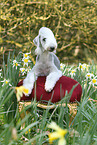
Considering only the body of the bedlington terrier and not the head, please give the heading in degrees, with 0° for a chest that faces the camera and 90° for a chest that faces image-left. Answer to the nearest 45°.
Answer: approximately 0°
